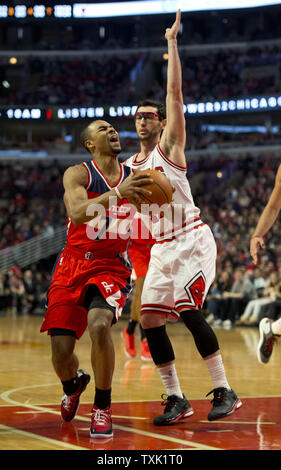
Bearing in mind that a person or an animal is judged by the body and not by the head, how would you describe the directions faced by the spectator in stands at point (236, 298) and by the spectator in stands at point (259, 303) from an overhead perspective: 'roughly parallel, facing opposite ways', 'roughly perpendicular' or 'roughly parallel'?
roughly parallel

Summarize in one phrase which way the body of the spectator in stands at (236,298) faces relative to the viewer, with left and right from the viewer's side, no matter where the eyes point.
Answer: facing the viewer and to the left of the viewer

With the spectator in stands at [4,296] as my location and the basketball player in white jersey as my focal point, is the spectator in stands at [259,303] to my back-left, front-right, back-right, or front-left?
front-left

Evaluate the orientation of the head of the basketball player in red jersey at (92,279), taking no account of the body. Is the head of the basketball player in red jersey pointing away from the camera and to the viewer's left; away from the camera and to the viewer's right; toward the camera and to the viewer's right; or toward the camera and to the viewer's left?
toward the camera and to the viewer's right

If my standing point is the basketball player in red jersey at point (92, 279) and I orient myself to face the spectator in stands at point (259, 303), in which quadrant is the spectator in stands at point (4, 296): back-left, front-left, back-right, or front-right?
front-left

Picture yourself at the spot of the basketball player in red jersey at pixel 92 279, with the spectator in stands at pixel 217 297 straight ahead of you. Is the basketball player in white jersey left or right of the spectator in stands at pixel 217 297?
right

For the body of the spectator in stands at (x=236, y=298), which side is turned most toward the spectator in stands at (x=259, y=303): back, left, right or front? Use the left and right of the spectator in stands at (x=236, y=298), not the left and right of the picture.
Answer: left

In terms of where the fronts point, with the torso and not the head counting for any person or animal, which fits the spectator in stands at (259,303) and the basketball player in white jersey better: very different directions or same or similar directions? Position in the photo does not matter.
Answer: same or similar directions

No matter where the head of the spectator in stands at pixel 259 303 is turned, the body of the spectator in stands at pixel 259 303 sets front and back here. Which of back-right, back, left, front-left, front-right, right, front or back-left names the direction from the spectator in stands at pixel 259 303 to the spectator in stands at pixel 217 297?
right

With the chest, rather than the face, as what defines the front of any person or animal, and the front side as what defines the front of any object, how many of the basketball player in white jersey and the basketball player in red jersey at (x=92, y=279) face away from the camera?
0

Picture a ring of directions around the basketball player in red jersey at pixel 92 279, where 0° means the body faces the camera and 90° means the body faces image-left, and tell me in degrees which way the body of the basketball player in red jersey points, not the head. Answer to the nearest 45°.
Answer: approximately 315°

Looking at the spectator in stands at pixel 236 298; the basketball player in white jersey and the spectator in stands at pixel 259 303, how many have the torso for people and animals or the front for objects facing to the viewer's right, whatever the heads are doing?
0
